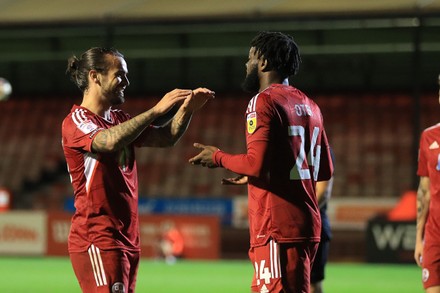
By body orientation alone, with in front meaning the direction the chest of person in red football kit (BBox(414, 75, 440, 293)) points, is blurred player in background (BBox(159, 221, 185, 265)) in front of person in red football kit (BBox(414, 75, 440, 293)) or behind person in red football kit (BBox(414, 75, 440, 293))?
behind

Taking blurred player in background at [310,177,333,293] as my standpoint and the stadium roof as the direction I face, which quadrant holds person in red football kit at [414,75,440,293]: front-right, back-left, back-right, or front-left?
back-right

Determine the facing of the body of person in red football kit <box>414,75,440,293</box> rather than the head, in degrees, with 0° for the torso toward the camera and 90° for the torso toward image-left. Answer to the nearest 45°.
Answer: approximately 0°

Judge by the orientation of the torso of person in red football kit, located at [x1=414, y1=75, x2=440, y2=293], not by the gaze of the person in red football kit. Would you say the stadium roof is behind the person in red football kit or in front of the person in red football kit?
behind

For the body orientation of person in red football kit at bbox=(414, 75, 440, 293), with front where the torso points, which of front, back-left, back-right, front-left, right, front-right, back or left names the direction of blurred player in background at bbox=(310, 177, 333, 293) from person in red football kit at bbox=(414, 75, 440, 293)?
back-right
